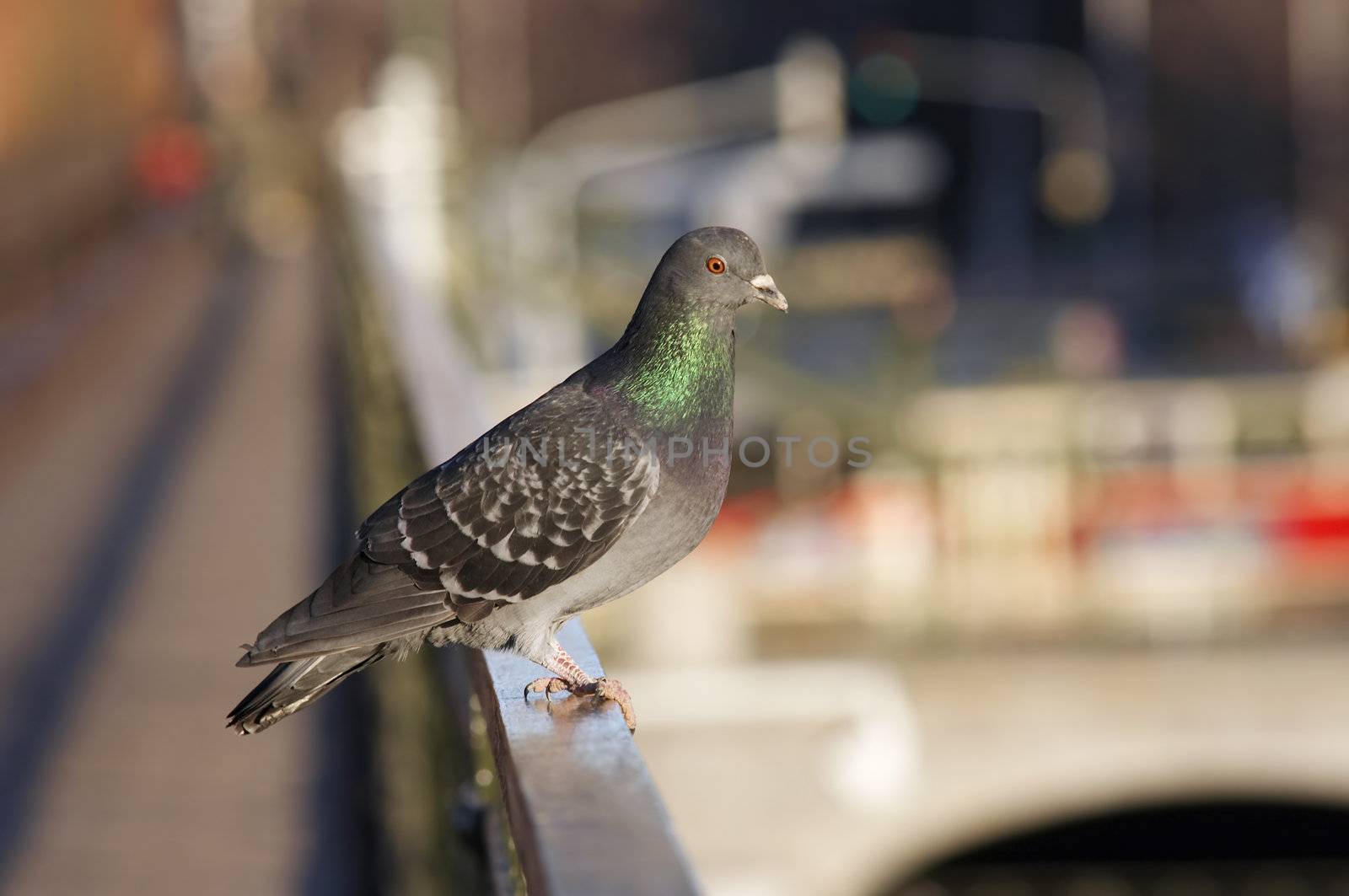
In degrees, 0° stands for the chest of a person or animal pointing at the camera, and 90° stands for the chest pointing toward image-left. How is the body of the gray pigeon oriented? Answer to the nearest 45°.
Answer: approximately 270°
